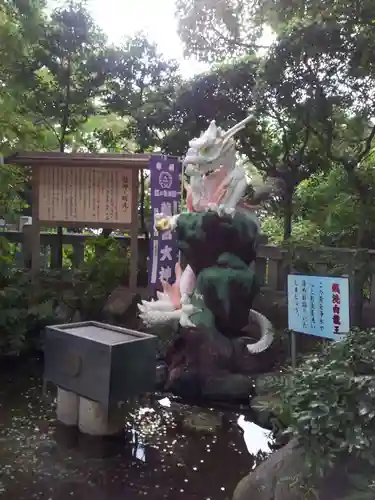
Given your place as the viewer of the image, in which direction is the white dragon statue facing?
facing the viewer and to the left of the viewer

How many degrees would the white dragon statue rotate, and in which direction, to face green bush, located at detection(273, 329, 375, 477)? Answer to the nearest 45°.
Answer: approximately 45° to its left

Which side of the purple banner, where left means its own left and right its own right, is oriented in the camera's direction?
front

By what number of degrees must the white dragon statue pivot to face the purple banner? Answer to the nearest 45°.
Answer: approximately 90° to its right

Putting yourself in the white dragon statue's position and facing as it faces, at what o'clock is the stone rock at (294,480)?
The stone rock is roughly at 10 o'clock from the white dragon statue.

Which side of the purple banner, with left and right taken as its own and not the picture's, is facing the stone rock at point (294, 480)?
front

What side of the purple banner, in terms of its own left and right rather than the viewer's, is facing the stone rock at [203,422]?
front

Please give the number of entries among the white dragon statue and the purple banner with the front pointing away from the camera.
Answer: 0
